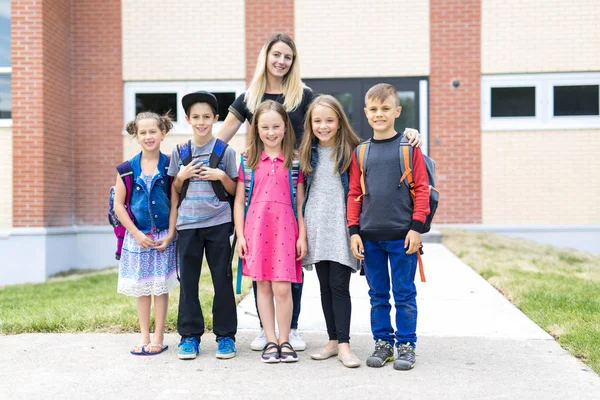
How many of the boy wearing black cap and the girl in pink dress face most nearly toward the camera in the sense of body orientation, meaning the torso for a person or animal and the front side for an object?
2

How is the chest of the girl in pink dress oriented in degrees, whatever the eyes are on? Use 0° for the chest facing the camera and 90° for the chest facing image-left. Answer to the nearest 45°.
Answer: approximately 0°
